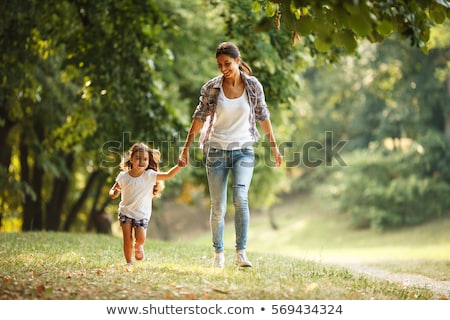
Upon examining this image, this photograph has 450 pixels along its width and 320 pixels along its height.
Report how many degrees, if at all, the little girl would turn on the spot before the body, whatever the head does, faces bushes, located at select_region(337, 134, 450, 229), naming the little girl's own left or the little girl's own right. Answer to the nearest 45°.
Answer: approximately 135° to the little girl's own left

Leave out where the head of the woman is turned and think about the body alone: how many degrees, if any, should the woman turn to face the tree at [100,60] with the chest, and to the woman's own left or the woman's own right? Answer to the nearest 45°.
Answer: approximately 135° to the woman's own right

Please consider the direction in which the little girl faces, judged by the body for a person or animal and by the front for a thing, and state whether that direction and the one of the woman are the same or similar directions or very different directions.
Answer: same or similar directions

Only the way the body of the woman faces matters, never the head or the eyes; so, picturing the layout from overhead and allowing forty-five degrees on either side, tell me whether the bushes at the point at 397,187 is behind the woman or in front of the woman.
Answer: behind

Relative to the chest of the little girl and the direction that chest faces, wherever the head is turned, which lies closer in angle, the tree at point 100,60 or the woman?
the woman

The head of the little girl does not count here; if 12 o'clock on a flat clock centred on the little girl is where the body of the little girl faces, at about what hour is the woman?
The woman is roughly at 10 o'clock from the little girl.

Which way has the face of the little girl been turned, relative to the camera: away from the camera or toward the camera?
toward the camera

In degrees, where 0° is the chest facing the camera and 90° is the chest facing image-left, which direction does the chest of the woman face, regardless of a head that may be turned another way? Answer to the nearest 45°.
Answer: approximately 0°

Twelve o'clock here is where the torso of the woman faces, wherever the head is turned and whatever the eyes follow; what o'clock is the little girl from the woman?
The little girl is roughly at 4 o'clock from the woman.

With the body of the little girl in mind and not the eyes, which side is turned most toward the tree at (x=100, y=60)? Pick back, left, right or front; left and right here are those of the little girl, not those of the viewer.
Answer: back

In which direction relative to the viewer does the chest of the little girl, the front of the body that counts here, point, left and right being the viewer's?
facing the viewer

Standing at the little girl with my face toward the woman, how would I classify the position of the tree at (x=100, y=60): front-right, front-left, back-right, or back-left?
back-left

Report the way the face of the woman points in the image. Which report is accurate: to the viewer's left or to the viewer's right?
to the viewer's left
